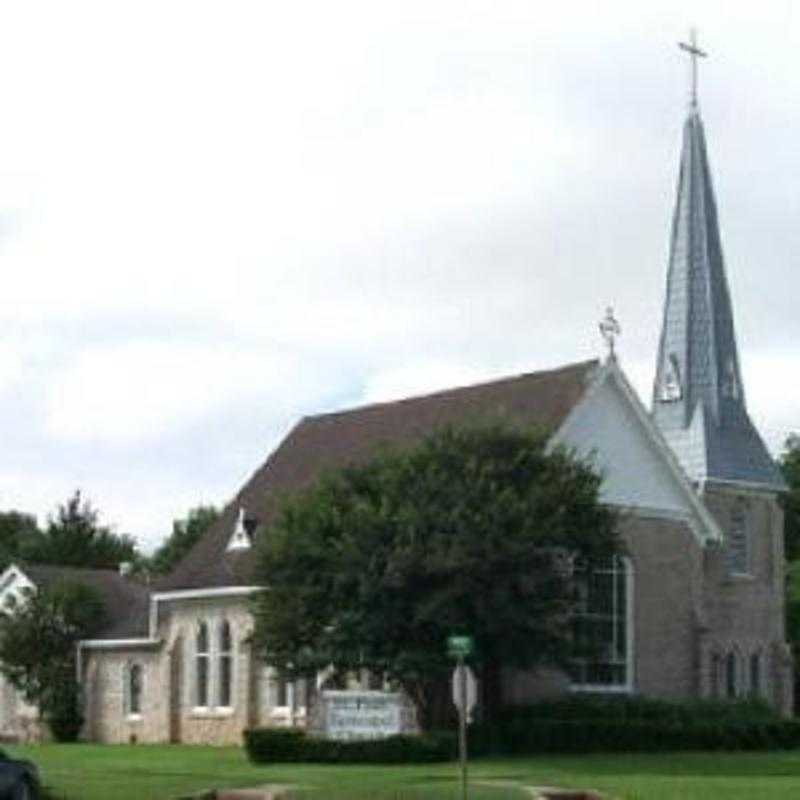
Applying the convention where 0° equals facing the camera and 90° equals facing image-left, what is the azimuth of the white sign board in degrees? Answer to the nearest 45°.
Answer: approximately 0°

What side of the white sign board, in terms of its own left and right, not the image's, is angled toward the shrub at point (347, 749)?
front
